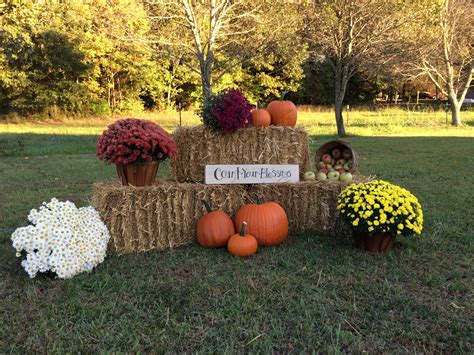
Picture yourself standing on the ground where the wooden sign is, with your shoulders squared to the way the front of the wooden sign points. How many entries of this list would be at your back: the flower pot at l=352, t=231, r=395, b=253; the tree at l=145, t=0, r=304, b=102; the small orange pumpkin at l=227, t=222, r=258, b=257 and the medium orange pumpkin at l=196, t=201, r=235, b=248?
1

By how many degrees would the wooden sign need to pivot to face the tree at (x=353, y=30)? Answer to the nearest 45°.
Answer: approximately 180°

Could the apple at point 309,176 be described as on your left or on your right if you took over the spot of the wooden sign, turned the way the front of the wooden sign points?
on your left

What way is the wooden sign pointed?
toward the camera

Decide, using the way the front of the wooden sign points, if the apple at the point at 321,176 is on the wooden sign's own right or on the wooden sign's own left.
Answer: on the wooden sign's own left

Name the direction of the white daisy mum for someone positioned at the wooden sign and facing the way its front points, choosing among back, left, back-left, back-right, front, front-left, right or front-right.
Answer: front-right

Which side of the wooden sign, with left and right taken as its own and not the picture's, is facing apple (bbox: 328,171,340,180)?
left

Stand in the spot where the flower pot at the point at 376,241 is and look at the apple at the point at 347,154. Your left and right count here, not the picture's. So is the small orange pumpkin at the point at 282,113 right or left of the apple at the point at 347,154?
left

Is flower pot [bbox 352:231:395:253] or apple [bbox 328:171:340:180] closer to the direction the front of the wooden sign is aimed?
the flower pot
